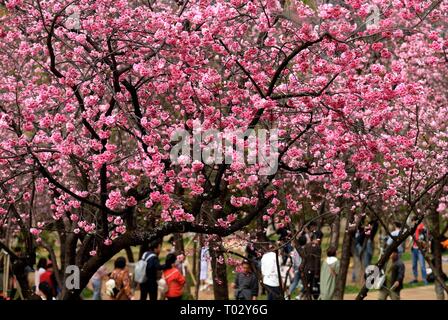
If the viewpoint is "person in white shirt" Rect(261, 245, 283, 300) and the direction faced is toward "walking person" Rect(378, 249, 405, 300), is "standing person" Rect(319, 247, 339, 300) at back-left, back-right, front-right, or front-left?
front-left

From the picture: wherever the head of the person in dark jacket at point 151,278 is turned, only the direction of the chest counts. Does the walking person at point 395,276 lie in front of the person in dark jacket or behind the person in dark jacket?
in front

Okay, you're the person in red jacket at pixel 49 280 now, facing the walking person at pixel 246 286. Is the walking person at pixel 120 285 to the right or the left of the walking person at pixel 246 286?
right

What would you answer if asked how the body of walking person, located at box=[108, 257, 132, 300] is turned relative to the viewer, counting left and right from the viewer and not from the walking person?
facing away from the viewer
